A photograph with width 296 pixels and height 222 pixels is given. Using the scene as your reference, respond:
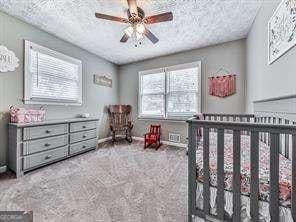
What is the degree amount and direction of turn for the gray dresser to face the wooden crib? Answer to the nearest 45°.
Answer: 0° — it already faces it

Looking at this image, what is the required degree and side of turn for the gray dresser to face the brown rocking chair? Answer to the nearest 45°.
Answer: approximately 90° to its left

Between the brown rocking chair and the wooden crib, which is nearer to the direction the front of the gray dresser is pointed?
the wooden crib

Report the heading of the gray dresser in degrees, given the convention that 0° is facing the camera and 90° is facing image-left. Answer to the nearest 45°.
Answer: approximately 315°
